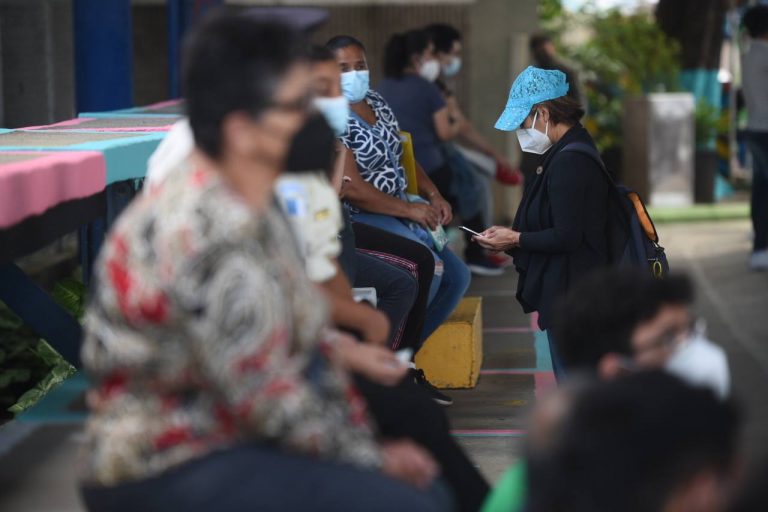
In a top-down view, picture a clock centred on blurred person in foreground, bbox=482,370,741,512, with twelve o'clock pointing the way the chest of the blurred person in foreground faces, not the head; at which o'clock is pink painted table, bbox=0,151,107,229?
The pink painted table is roughly at 9 o'clock from the blurred person in foreground.

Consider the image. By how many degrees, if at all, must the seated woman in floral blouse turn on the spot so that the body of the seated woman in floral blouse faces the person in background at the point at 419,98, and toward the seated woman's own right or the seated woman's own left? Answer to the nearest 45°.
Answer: approximately 135° to the seated woman's own left

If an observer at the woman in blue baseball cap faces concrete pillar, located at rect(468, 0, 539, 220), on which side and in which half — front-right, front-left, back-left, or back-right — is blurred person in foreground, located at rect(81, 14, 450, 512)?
back-left

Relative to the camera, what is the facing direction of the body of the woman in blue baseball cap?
to the viewer's left

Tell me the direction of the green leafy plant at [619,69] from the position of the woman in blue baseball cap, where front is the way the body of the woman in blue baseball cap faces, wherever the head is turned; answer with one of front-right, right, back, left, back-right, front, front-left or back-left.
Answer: right

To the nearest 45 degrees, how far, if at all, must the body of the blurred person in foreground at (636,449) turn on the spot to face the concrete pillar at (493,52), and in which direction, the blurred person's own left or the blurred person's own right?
approximately 45° to the blurred person's own left

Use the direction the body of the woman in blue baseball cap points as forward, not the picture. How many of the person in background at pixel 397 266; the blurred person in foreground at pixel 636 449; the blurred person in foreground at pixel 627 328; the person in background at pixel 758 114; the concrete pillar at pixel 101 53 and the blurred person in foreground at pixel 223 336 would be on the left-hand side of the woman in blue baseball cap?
3
